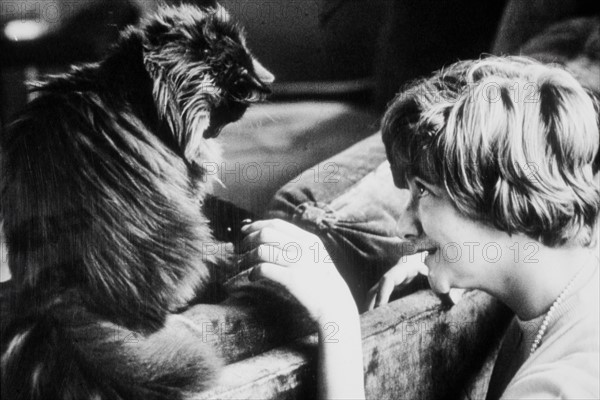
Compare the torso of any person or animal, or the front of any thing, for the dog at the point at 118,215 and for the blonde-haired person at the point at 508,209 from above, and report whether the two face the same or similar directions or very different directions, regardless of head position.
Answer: very different directions

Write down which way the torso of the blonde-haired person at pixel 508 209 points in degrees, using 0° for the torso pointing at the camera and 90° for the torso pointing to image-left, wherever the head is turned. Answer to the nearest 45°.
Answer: approximately 90°

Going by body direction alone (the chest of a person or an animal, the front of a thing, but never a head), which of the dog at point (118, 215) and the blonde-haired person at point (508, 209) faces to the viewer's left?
the blonde-haired person

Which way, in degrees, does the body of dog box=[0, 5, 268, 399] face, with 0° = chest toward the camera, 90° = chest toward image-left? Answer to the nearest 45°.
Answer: approximately 270°

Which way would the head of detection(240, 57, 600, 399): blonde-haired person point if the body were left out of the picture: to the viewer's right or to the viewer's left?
to the viewer's left
